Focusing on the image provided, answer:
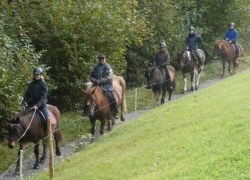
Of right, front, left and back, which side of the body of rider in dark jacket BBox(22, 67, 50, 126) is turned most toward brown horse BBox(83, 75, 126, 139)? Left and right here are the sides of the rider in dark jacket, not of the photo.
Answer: back

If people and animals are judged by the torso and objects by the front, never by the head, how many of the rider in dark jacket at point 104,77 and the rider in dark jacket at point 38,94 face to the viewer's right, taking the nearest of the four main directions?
0

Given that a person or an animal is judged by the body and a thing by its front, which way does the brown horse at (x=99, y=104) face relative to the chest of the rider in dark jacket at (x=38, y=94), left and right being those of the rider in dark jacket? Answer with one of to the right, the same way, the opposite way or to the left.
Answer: the same way

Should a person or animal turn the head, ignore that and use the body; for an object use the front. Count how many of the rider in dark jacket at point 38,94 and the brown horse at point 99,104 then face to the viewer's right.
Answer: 0

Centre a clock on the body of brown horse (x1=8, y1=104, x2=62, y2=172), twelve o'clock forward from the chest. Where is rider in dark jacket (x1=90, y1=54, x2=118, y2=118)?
The rider in dark jacket is roughly at 6 o'clock from the brown horse.

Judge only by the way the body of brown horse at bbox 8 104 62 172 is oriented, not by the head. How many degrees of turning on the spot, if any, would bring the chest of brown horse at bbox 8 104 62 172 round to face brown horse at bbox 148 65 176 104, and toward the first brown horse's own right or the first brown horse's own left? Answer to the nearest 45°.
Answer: approximately 180°

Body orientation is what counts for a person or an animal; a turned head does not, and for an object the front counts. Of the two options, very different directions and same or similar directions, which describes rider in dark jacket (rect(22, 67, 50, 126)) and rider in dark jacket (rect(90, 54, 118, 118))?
same or similar directions

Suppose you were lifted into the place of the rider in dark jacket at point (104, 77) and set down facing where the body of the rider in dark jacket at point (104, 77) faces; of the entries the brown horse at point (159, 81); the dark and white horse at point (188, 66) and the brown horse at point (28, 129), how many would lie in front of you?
1

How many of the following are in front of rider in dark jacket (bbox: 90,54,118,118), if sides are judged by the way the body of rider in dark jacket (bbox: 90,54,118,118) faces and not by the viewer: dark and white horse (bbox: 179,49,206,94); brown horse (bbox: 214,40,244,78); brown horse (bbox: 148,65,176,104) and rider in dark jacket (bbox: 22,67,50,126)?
1

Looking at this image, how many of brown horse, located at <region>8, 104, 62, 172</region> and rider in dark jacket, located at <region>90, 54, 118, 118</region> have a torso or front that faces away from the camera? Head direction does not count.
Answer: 0

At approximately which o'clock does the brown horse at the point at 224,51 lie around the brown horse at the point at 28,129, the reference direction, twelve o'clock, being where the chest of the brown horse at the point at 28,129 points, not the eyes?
the brown horse at the point at 224,51 is roughly at 6 o'clock from the brown horse at the point at 28,129.

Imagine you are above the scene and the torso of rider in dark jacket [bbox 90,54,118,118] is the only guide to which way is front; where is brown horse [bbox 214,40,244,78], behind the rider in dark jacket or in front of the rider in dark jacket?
behind

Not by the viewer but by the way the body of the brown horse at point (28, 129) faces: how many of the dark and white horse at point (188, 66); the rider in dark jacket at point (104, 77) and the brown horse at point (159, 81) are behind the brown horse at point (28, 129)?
3

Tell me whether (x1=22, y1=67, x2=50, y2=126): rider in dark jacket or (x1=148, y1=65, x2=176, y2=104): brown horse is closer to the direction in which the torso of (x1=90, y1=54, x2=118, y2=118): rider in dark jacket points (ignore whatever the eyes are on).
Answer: the rider in dark jacket

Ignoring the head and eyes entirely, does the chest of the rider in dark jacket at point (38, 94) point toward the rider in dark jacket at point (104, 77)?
no

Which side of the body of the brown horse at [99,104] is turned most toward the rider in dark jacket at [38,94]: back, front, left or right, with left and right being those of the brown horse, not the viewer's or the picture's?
front

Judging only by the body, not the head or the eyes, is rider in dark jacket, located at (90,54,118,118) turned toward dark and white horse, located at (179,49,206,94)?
no

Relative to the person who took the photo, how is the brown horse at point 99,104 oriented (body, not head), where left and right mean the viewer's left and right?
facing the viewer and to the left of the viewer

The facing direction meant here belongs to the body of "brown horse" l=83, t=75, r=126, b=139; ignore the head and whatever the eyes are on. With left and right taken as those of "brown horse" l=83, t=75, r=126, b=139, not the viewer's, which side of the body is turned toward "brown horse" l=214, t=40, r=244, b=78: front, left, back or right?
back
